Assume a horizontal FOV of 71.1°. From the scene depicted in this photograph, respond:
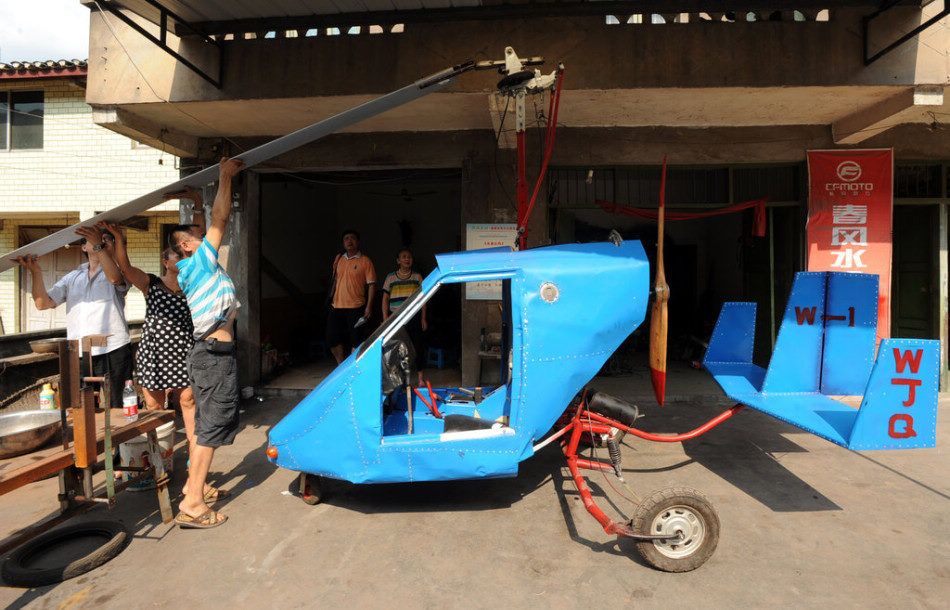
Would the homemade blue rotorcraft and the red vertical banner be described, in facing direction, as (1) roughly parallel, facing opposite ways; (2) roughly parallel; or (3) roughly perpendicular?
roughly perpendicular

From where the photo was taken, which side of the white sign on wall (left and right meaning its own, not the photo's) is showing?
front

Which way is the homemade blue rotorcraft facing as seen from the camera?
to the viewer's left

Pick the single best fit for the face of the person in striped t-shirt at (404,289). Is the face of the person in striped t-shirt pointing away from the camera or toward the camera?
toward the camera

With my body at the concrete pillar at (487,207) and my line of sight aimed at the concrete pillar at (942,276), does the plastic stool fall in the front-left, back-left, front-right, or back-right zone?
back-left

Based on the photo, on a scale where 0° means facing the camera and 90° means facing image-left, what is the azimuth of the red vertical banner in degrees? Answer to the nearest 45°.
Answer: approximately 0°

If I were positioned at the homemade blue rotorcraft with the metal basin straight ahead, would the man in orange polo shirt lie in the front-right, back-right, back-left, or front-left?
front-right

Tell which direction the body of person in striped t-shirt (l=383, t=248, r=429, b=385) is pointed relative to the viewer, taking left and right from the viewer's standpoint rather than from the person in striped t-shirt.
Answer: facing the viewer

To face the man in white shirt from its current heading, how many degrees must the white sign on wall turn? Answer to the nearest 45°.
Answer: approximately 45° to its right

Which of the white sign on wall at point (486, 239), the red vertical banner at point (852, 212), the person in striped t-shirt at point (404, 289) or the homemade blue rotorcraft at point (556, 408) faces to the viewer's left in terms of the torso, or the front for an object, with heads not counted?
the homemade blue rotorcraft

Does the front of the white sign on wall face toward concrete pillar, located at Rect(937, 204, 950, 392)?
no
